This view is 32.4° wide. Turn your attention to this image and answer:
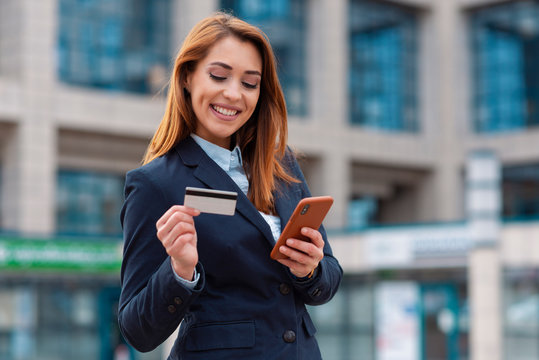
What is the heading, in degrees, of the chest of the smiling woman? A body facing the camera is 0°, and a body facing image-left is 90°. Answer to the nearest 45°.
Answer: approximately 315°

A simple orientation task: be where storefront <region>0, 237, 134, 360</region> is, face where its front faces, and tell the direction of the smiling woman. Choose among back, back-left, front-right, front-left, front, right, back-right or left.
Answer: front

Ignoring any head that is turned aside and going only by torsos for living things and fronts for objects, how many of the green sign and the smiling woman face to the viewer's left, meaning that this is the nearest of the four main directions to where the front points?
0

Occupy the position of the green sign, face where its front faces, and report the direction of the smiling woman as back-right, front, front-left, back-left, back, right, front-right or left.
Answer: front

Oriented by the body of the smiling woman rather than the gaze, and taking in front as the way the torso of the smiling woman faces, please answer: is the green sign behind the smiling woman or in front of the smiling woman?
behind

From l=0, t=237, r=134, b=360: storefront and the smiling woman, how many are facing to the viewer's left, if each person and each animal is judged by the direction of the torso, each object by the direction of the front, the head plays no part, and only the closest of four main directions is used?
0

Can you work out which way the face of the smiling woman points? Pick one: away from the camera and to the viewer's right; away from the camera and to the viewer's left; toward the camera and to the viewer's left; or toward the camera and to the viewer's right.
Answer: toward the camera and to the viewer's right

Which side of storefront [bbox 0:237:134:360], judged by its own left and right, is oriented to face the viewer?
front

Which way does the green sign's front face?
toward the camera

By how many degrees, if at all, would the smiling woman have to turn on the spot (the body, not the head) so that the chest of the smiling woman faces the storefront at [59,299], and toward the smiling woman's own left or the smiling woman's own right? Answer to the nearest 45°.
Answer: approximately 135° to the smiling woman's own left
